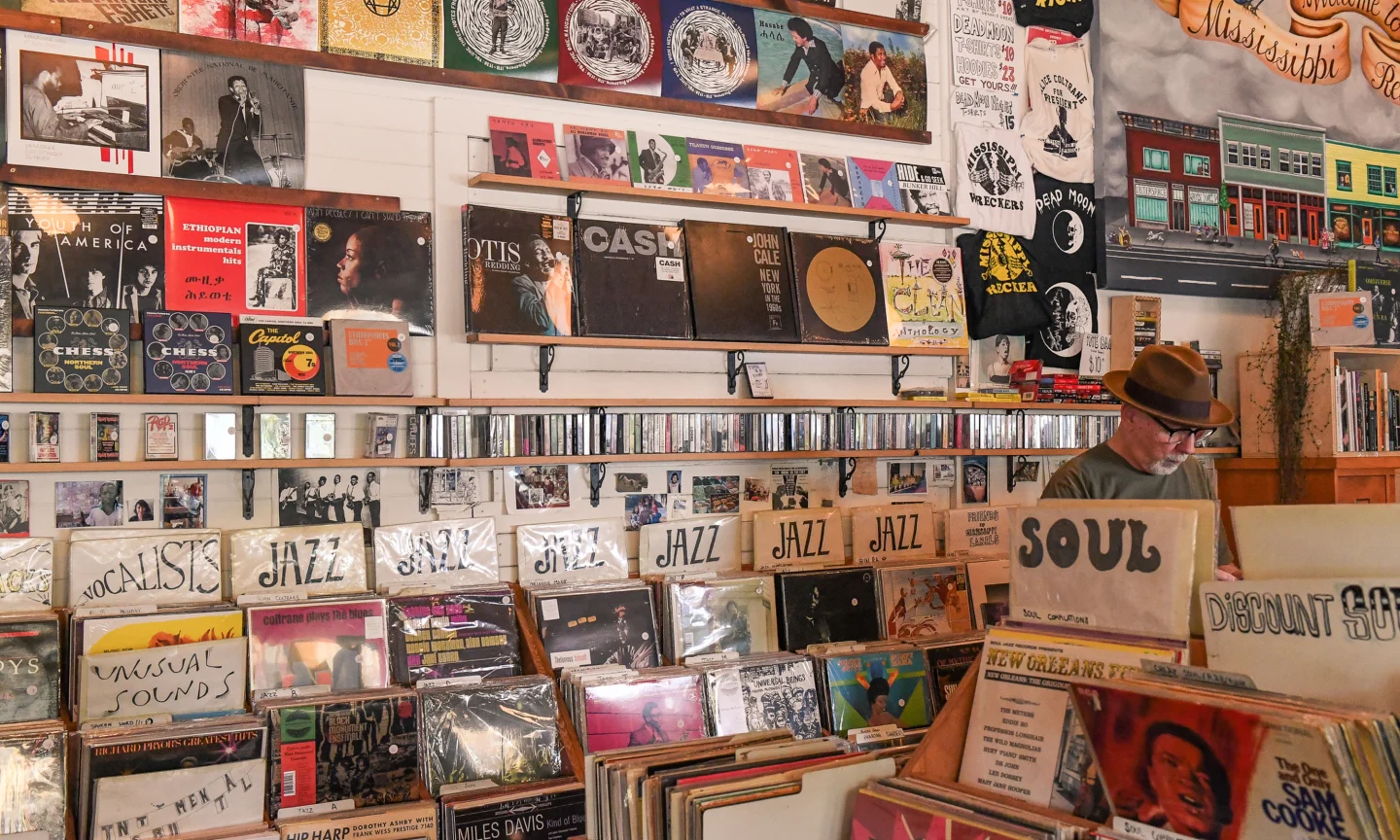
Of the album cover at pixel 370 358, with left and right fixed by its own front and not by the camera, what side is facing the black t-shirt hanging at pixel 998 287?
left

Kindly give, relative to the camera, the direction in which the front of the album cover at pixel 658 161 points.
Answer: facing the viewer

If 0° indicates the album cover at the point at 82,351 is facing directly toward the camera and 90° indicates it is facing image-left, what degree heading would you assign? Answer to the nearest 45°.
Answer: approximately 0°

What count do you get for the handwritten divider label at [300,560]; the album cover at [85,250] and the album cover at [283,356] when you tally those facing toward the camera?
3

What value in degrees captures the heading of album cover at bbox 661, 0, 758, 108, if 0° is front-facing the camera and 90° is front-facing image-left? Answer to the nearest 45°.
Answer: approximately 0°

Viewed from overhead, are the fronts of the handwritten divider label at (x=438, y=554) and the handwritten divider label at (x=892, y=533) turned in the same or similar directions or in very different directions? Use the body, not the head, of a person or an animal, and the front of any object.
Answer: same or similar directions

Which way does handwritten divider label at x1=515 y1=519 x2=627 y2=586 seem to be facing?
toward the camera

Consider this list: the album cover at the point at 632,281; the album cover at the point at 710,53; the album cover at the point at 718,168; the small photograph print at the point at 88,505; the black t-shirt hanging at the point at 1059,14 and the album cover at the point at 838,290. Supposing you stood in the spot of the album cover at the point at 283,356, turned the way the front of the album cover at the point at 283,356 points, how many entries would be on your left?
5

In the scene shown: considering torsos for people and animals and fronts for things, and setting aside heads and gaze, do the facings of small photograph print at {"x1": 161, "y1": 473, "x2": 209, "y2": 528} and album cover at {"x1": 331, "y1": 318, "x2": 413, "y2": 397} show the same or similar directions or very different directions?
same or similar directions

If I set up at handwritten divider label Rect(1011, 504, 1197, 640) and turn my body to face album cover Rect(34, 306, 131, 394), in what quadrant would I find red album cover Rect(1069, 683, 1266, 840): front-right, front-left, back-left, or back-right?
back-left
